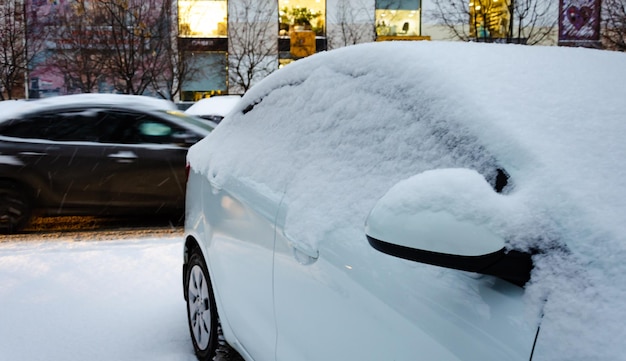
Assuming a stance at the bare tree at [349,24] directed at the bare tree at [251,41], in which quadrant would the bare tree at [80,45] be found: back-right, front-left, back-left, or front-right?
front-left

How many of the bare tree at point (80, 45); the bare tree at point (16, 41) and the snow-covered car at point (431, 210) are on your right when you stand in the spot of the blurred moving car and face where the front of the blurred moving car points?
1

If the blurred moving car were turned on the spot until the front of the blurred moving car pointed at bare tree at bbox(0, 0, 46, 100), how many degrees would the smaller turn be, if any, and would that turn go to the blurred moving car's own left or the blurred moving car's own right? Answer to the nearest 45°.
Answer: approximately 90° to the blurred moving car's own left

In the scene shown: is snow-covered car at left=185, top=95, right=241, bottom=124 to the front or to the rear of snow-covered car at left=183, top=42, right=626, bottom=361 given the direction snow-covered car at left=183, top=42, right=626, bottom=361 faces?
to the rear

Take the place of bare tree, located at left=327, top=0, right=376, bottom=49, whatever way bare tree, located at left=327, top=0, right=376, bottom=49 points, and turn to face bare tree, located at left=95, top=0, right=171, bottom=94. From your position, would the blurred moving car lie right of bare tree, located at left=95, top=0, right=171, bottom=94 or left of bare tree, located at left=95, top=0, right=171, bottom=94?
left

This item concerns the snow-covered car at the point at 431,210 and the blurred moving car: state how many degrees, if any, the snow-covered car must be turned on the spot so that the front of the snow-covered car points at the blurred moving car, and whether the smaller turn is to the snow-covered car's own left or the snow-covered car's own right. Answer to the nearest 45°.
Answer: approximately 180°

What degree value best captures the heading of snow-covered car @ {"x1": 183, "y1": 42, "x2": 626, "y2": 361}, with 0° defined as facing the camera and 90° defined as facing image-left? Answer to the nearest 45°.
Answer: approximately 315°

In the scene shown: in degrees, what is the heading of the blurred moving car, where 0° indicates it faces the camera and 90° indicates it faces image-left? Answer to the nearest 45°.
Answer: approximately 270°

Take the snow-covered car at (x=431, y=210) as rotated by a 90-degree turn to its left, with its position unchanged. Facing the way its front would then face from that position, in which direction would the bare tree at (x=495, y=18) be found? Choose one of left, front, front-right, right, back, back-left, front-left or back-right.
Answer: front-left

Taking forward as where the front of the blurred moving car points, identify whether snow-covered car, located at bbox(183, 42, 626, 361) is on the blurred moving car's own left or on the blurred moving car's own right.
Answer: on the blurred moving car's own right

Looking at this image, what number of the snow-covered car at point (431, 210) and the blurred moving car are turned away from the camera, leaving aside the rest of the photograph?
0

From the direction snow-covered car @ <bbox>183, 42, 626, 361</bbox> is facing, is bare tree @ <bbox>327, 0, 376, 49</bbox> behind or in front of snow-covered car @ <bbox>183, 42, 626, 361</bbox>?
behind

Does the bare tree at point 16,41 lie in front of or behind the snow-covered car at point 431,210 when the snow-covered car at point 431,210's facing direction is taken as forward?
behind

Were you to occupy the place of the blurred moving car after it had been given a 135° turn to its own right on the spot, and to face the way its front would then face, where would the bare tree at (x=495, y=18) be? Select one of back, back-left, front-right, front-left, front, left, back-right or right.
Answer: back
